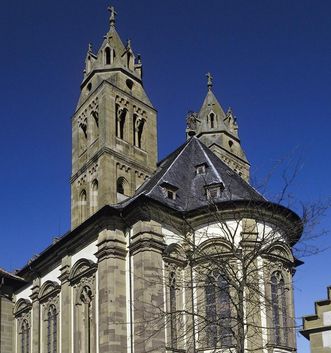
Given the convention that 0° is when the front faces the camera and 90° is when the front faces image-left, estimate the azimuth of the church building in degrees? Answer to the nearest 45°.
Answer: approximately 135°
